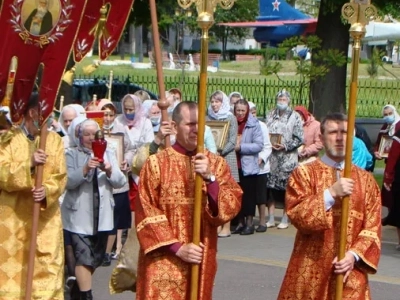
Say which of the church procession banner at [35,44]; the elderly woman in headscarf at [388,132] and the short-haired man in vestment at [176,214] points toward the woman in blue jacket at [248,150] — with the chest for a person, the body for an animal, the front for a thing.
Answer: the elderly woman in headscarf

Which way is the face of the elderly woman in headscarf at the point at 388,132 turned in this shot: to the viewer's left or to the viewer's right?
to the viewer's left

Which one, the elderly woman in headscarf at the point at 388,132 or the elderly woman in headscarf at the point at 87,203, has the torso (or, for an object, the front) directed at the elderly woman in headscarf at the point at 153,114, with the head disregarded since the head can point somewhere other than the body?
the elderly woman in headscarf at the point at 388,132

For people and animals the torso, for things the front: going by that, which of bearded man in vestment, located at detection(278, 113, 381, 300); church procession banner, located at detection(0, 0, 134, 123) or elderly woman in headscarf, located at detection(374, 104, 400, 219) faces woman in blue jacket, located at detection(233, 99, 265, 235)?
the elderly woman in headscarf

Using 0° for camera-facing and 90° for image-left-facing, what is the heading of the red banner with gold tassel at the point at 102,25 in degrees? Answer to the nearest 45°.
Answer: approximately 0°

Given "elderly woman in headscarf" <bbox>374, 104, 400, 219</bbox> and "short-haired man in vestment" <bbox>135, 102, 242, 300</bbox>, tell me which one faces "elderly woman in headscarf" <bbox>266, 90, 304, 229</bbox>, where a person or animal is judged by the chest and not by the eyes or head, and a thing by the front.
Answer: "elderly woman in headscarf" <bbox>374, 104, 400, 219</bbox>

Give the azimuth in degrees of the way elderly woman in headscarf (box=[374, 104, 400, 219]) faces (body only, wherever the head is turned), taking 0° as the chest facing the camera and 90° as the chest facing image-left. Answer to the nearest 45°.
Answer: approximately 45°
